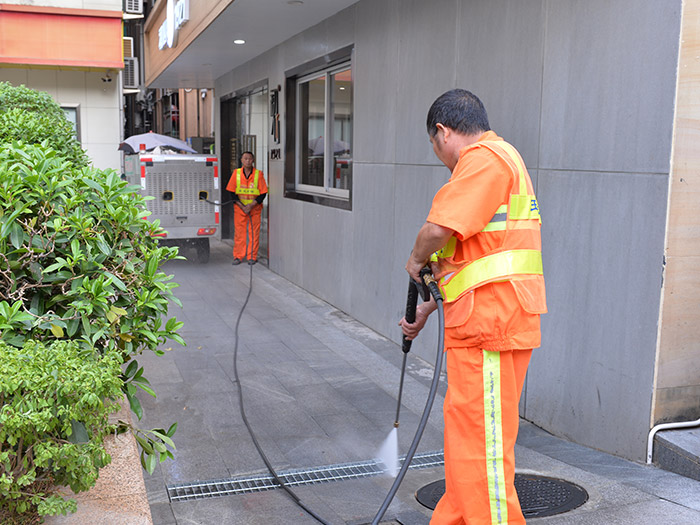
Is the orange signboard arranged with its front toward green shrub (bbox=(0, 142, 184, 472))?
yes

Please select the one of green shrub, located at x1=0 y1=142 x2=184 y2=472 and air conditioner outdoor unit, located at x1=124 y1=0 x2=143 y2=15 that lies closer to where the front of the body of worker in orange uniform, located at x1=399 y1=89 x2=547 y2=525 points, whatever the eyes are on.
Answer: the green shrub

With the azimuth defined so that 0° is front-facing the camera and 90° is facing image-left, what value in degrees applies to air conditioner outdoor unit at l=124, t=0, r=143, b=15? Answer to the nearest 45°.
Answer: approximately 0°

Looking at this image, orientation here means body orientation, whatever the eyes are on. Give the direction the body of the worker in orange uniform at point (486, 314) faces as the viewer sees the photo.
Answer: to the viewer's left

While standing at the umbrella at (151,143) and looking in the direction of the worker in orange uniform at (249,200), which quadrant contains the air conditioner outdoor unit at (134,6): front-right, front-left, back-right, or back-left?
back-left

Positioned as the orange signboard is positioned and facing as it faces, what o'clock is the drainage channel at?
The drainage channel is roughly at 12 o'clock from the orange signboard.
